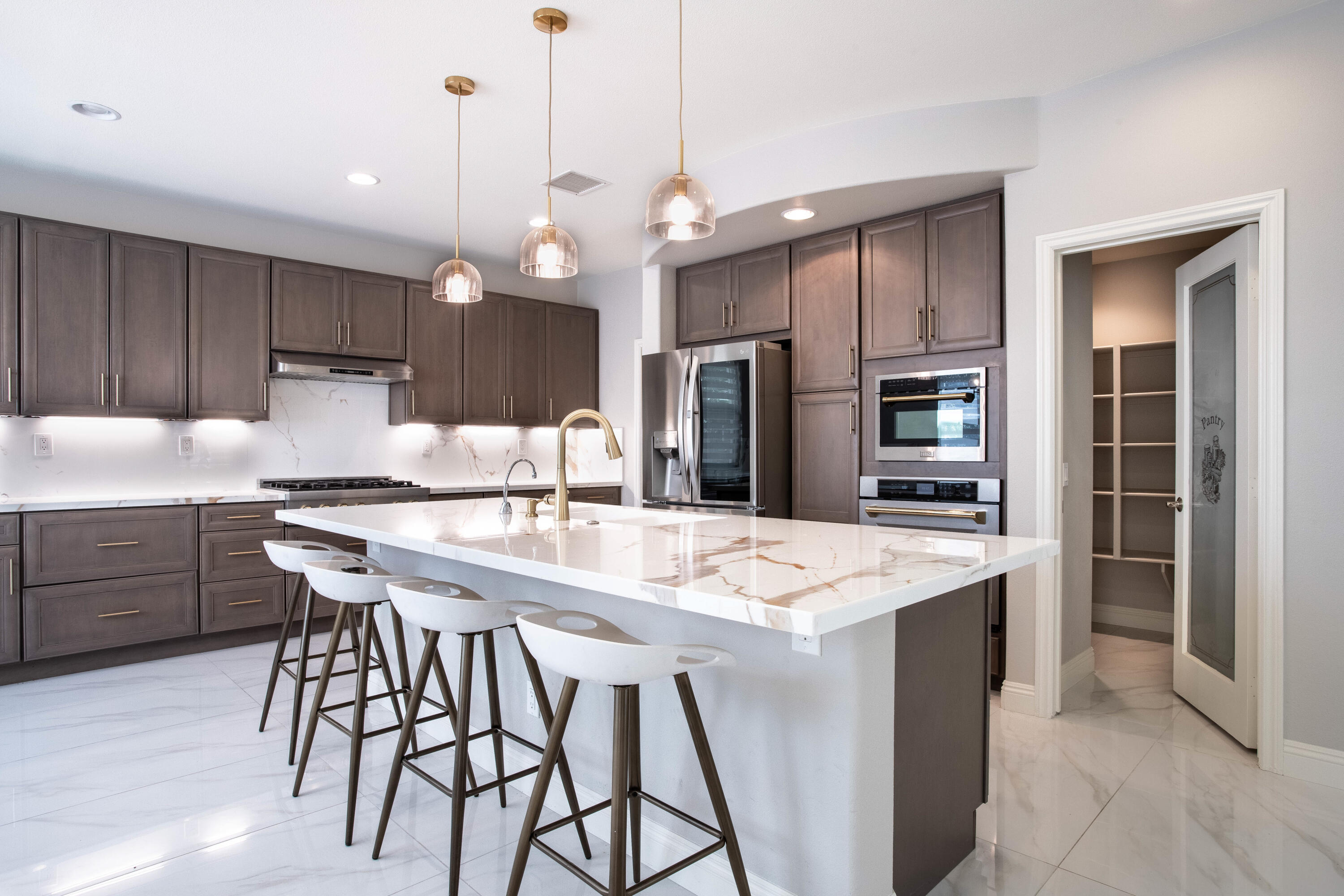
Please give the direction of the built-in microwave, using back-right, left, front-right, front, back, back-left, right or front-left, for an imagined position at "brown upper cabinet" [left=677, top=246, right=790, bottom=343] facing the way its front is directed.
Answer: left

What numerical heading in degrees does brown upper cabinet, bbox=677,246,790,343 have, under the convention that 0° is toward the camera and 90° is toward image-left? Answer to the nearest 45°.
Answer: approximately 45°

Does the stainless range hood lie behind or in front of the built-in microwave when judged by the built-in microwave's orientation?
in front

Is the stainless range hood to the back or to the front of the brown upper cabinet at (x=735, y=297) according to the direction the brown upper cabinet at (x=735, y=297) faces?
to the front

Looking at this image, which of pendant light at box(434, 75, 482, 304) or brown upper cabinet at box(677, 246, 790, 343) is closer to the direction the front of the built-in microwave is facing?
the pendant light

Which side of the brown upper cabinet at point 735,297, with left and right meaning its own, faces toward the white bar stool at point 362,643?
front

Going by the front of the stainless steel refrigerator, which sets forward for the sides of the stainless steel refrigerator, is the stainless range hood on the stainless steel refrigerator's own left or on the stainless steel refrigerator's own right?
on the stainless steel refrigerator's own right

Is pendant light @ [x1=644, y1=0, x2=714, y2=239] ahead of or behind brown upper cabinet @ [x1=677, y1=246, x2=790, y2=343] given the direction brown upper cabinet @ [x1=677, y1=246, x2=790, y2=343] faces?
ahead

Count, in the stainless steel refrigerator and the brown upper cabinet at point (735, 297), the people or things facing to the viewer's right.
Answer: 0

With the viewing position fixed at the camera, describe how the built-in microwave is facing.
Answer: facing the viewer and to the left of the viewer

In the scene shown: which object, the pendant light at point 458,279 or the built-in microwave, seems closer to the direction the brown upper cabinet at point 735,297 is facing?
the pendant light

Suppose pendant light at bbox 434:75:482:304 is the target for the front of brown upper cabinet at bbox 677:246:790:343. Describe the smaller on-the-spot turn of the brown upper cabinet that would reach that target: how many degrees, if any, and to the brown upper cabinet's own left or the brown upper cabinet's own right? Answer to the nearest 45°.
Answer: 0° — it already faces it
